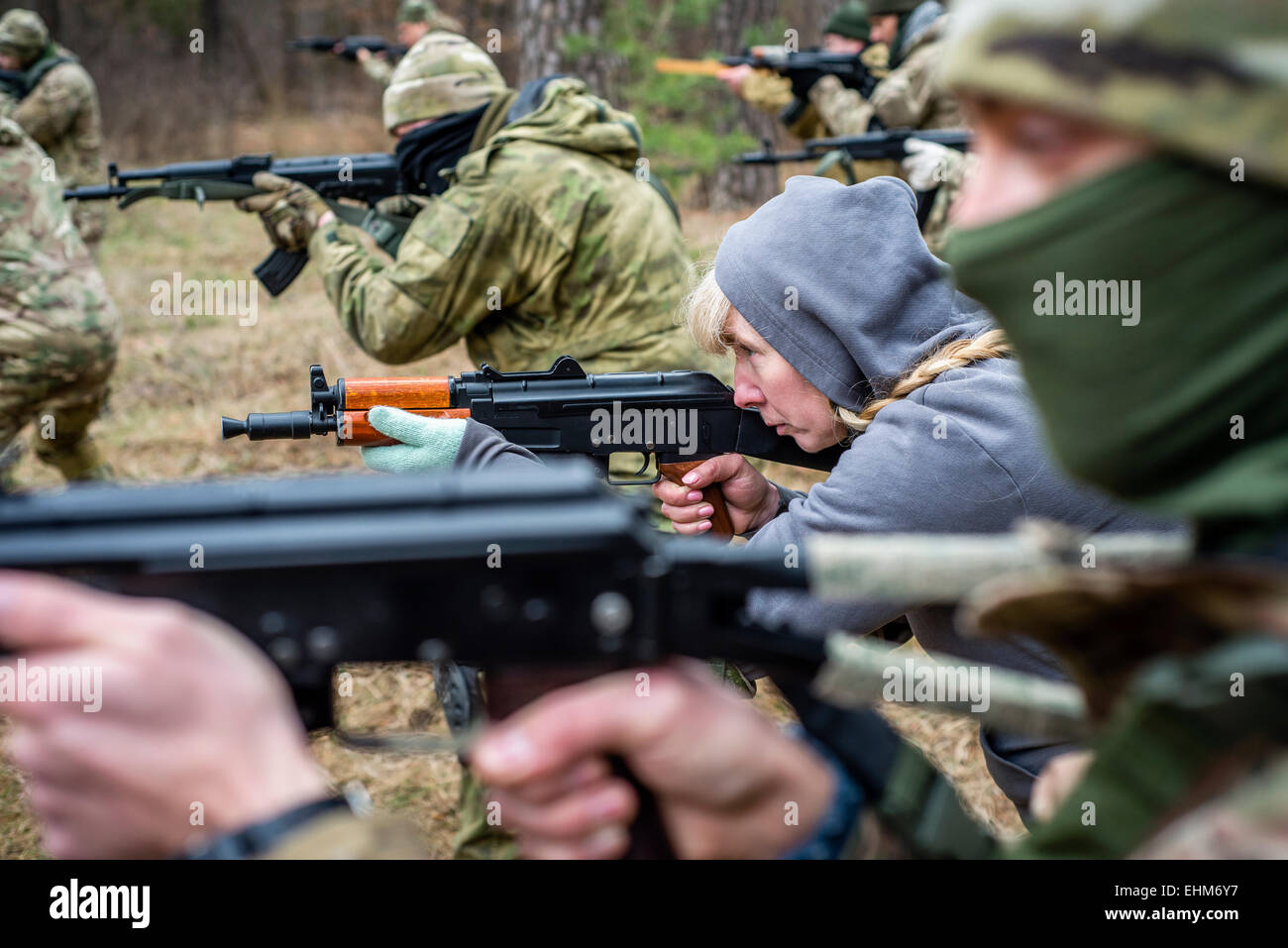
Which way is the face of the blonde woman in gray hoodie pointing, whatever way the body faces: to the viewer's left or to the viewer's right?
to the viewer's left

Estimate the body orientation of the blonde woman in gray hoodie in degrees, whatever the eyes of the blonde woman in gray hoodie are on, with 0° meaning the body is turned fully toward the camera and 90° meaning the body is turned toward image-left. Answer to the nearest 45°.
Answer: approximately 90°

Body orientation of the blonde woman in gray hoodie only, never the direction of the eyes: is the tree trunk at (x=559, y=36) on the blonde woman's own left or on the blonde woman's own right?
on the blonde woman's own right

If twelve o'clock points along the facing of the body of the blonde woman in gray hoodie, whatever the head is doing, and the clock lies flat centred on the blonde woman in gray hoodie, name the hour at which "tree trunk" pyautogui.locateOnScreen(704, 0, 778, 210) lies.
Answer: The tree trunk is roughly at 3 o'clock from the blonde woman in gray hoodie.

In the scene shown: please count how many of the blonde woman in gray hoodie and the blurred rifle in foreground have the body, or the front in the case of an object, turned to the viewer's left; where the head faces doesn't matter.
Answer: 2

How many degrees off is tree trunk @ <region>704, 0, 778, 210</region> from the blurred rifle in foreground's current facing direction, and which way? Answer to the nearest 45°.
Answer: approximately 90° to its right

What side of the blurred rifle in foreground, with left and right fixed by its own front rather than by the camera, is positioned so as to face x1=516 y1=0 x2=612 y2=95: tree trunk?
right

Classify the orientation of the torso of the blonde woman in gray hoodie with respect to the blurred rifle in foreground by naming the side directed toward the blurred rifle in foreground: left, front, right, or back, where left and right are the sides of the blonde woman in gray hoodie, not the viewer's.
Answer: left

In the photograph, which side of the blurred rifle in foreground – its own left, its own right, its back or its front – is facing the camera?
left
